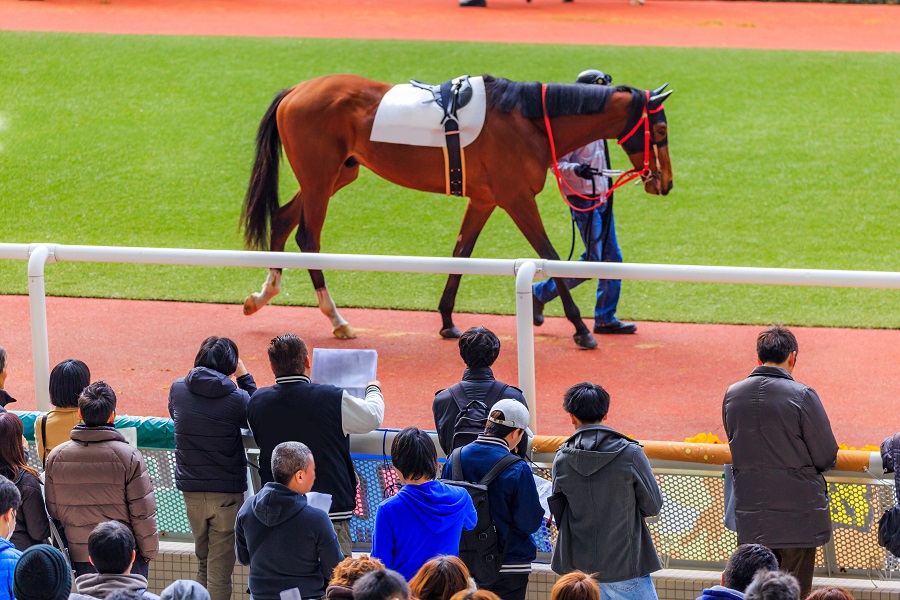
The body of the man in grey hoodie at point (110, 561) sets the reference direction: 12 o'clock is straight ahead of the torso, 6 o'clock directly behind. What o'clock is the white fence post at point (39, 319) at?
The white fence post is roughly at 12 o'clock from the man in grey hoodie.

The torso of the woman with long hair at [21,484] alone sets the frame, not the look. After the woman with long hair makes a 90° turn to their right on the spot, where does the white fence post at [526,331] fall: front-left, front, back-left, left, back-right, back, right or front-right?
front-left

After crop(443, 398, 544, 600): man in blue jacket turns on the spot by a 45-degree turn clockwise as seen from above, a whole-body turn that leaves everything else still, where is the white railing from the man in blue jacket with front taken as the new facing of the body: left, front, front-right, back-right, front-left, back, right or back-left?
left

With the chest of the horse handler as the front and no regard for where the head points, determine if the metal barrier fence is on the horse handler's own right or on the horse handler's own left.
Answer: on the horse handler's own right

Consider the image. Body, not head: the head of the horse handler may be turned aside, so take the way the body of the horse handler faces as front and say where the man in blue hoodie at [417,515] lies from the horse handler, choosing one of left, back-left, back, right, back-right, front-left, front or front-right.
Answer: right

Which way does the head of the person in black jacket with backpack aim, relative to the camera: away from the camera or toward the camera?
away from the camera

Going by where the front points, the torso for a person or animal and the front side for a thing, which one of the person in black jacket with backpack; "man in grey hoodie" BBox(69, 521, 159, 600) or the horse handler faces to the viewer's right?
the horse handler

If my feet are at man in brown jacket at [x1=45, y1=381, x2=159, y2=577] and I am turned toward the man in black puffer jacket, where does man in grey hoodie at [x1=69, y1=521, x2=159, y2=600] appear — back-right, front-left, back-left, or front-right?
back-right

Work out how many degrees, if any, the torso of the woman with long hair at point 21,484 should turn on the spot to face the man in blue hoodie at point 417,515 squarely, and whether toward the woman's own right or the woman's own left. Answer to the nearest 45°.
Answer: approximately 90° to the woman's own right

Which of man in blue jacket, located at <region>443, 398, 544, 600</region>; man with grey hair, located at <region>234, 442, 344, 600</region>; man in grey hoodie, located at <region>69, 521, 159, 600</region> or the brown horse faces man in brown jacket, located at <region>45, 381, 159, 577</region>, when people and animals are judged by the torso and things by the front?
the man in grey hoodie

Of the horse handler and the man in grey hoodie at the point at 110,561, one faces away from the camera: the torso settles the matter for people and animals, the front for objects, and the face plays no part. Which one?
the man in grey hoodie

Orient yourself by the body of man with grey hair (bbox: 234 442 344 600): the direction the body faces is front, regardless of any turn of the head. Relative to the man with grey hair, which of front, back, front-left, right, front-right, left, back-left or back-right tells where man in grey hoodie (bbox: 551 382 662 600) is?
front-right

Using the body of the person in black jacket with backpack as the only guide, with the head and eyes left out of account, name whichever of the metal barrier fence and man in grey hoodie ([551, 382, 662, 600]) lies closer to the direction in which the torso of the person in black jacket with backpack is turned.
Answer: the metal barrier fence

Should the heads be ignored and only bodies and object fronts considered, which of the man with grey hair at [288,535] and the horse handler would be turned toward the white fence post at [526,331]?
the man with grey hair

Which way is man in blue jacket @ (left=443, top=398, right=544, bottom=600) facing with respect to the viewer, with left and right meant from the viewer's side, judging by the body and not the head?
facing away from the viewer and to the right of the viewer

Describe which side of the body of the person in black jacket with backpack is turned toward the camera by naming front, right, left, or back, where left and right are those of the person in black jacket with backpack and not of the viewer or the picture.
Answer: back

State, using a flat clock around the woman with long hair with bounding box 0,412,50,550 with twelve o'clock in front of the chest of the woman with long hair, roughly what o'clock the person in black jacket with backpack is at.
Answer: The person in black jacket with backpack is roughly at 2 o'clock from the woman with long hair.

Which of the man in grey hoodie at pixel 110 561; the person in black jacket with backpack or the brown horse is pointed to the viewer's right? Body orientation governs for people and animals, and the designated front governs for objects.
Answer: the brown horse

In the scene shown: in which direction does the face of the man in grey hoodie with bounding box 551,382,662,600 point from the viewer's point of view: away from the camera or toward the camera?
away from the camera

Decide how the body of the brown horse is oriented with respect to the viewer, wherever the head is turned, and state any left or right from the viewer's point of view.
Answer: facing to the right of the viewer

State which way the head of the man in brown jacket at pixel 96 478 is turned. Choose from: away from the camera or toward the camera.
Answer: away from the camera
